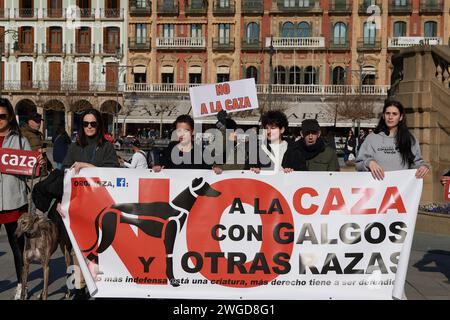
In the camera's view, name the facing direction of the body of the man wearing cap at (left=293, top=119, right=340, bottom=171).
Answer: toward the camera

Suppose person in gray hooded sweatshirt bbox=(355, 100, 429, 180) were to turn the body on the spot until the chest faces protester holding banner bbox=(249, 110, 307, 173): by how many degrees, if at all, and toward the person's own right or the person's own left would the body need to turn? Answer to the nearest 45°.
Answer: approximately 90° to the person's own right

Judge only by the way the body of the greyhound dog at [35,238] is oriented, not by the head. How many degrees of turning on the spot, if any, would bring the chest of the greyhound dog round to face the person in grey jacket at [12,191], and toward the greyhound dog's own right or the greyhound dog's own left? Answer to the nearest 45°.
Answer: approximately 90° to the greyhound dog's own right

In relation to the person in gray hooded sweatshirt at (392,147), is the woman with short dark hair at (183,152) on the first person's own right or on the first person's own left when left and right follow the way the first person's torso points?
on the first person's own right

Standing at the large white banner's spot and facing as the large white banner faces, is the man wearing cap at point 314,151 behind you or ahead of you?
behind

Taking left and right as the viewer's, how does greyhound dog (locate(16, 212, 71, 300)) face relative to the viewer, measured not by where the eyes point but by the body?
facing the viewer and to the left of the viewer

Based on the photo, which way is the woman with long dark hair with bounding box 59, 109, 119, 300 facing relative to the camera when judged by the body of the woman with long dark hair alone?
toward the camera

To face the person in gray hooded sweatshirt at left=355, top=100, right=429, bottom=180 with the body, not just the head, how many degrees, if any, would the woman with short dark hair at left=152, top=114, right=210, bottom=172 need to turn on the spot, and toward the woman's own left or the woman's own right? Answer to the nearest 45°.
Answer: approximately 90° to the woman's own left

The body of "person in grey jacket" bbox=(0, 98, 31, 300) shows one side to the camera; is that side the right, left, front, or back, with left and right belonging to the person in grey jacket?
front

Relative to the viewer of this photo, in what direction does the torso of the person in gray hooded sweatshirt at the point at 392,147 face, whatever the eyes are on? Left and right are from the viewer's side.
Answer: facing the viewer
